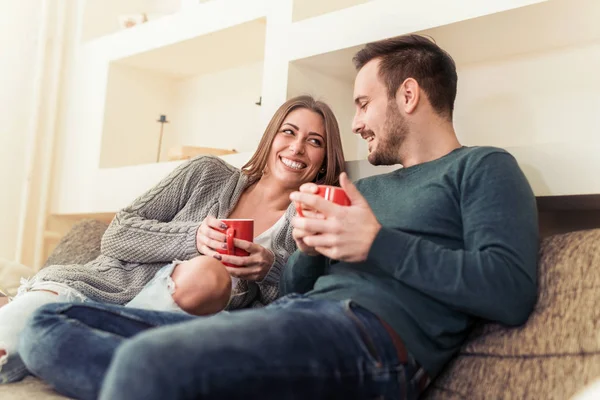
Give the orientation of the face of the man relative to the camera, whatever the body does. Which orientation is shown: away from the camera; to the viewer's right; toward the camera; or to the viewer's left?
to the viewer's left

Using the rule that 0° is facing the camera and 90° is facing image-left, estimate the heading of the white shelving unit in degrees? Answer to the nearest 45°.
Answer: approximately 45°

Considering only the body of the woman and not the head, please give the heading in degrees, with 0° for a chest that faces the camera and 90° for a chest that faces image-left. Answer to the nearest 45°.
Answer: approximately 0°
